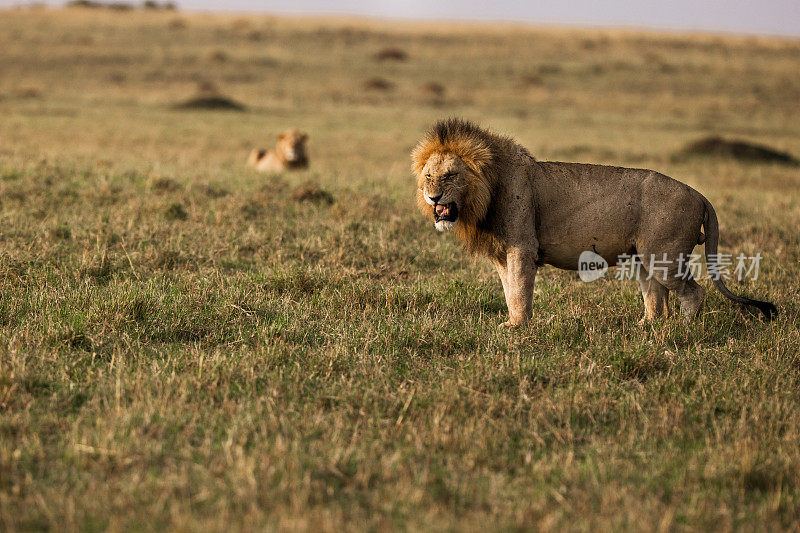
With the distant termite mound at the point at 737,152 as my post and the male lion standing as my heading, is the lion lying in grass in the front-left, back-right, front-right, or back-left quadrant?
front-right

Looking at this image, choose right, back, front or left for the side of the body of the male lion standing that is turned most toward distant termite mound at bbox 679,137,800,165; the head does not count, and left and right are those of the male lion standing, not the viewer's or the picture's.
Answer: right

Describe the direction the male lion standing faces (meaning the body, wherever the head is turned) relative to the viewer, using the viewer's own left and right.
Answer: facing to the left of the viewer

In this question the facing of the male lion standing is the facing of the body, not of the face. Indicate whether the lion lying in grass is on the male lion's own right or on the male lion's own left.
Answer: on the male lion's own right

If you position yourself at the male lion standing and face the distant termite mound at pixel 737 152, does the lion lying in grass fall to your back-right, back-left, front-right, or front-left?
front-left

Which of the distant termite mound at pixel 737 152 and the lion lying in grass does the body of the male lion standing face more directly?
the lion lying in grass
